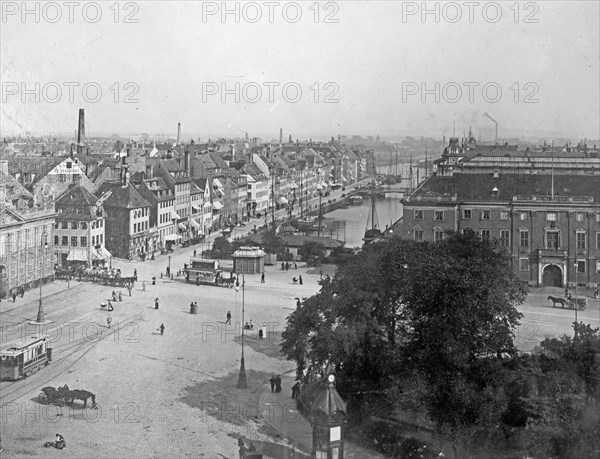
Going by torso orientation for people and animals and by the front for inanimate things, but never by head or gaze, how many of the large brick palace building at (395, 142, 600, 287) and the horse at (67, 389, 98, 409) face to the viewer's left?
0

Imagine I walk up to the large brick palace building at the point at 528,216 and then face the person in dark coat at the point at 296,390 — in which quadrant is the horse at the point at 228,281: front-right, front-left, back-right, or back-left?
front-right

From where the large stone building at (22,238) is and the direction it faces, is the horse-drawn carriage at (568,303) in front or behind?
in front

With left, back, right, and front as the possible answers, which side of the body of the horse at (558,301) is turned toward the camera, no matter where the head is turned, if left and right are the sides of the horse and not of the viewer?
left

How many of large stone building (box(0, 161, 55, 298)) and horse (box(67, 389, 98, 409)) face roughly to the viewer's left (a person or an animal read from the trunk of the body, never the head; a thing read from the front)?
0

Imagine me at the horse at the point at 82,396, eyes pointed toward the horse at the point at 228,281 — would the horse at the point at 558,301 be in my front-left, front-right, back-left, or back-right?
front-right

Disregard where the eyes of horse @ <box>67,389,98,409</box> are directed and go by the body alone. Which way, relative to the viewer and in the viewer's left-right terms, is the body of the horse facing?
facing to the right of the viewer

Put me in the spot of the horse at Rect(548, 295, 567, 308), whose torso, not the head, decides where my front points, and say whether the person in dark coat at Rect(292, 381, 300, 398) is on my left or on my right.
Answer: on my left

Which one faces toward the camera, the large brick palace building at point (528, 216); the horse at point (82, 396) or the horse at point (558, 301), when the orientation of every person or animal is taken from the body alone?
the large brick palace building

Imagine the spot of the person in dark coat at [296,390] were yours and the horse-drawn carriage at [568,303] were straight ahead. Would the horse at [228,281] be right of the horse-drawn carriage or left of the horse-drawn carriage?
left

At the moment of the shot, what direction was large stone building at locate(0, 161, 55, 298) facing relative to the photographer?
facing the viewer and to the right of the viewer

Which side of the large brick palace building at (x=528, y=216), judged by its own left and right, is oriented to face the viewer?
front

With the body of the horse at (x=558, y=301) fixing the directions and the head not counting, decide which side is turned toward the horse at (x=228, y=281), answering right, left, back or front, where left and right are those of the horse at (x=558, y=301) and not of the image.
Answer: front
